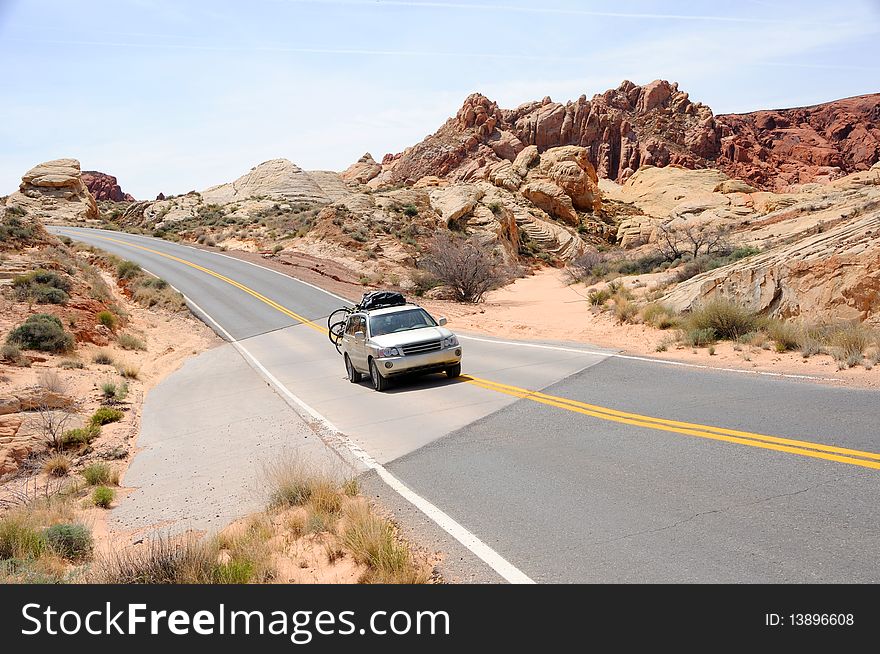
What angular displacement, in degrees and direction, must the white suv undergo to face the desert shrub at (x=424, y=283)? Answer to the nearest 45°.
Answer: approximately 135° to its left

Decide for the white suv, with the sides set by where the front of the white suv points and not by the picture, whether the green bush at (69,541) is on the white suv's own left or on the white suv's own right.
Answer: on the white suv's own right

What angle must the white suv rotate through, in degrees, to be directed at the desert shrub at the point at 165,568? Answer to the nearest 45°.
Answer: approximately 45° to its right

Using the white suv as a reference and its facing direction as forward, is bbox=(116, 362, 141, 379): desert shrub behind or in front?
behind

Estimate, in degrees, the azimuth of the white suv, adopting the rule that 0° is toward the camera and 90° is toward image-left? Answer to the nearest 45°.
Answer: approximately 315°

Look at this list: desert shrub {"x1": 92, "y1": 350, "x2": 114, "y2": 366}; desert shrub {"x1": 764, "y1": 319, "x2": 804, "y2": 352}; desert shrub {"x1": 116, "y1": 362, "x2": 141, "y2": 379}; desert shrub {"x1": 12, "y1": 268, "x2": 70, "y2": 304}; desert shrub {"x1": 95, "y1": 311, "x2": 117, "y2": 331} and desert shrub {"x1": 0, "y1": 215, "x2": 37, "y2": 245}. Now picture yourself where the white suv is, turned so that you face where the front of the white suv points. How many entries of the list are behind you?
5

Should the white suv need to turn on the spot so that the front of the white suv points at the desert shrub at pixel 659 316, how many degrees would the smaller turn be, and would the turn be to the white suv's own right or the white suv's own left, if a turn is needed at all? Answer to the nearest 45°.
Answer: approximately 90° to the white suv's own left

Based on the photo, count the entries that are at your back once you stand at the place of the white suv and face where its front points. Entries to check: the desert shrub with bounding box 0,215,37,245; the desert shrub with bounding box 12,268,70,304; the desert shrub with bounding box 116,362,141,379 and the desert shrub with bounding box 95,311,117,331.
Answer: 4

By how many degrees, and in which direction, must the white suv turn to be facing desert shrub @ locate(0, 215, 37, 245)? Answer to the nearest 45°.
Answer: approximately 180°
